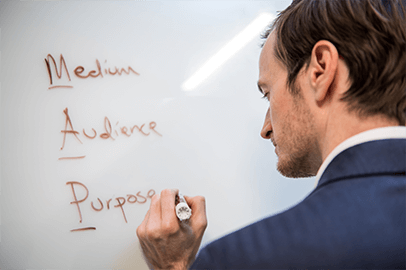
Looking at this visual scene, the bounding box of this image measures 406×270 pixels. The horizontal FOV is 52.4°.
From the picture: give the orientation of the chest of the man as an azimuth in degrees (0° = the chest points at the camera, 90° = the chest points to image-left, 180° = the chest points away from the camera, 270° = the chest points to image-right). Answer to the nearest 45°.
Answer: approximately 135°

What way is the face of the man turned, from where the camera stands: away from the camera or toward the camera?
away from the camera
